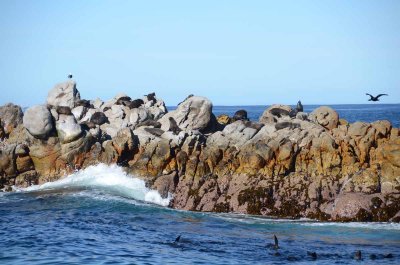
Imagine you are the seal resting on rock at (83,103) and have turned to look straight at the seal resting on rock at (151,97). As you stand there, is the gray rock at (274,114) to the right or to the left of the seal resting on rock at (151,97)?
right
